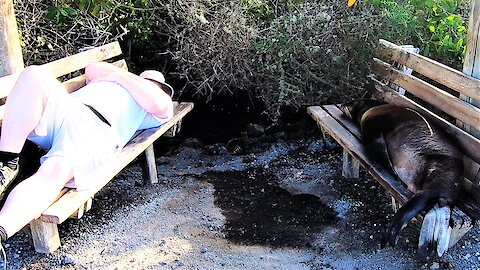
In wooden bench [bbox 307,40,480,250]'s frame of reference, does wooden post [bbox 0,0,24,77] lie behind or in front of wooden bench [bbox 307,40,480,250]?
in front

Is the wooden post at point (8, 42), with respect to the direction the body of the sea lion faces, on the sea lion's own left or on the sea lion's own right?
on the sea lion's own left

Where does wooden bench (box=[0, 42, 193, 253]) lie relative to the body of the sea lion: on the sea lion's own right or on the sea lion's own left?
on the sea lion's own left

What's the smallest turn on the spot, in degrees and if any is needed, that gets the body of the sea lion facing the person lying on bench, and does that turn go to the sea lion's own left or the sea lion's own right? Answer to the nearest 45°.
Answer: approximately 90° to the sea lion's own left

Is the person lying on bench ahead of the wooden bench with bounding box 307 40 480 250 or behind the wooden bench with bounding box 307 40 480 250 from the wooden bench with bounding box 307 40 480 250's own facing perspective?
ahead

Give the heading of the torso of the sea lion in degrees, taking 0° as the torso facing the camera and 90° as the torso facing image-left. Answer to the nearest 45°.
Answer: approximately 135°

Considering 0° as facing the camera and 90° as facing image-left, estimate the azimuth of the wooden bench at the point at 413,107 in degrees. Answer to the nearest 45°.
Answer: approximately 45°
